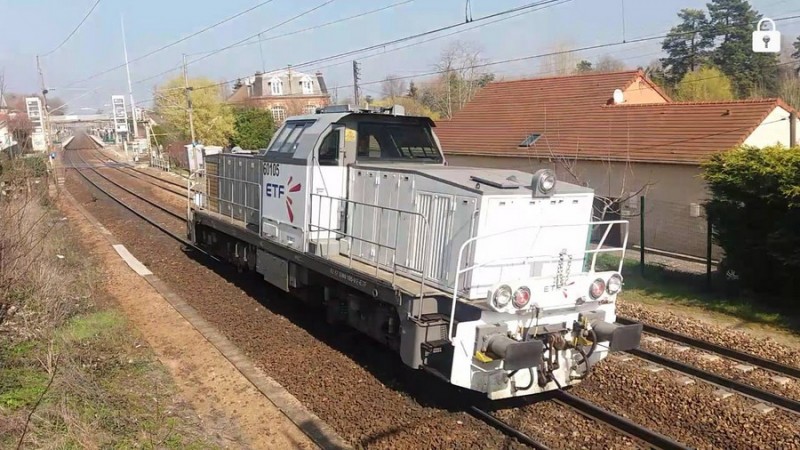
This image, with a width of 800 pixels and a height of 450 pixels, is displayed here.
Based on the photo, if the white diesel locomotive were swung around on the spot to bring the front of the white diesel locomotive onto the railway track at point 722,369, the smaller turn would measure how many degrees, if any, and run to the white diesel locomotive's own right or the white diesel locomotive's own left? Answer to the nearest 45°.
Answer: approximately 45° to the white diesel locomotive's own left

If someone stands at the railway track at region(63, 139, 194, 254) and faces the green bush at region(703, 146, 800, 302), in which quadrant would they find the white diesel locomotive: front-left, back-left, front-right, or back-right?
front-right

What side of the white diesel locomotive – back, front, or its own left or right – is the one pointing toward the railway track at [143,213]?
back

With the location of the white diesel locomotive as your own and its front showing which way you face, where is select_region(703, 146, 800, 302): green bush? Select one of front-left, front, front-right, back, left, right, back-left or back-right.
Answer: left

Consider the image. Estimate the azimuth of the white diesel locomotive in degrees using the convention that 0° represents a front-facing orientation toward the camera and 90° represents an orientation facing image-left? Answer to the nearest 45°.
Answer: approximately 315°

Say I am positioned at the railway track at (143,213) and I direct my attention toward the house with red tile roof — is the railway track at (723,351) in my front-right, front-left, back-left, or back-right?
front-right

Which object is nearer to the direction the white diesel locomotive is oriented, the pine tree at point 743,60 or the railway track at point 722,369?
the railway track

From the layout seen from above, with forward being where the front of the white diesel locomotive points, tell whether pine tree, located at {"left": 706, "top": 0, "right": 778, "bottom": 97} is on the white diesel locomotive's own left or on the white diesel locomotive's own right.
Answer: on the white diesel locomotive's own left

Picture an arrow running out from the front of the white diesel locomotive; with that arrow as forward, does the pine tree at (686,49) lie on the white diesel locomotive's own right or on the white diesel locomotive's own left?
on the white diesel locomotive's own left
